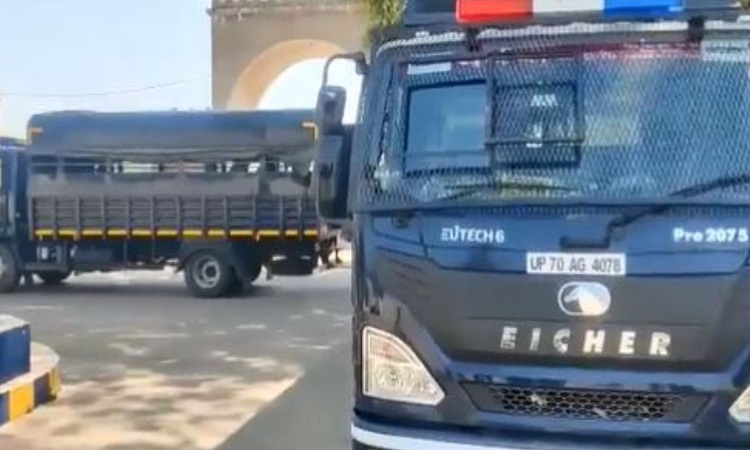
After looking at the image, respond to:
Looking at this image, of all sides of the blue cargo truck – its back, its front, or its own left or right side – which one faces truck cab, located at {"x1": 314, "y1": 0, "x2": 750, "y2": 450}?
left

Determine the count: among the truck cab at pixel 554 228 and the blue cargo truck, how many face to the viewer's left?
1

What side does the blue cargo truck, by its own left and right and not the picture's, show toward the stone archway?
right

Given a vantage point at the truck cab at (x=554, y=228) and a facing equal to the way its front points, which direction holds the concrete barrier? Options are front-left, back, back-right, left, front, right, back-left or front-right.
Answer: back-right

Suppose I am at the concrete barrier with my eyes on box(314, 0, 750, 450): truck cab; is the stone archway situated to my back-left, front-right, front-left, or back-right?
back-left

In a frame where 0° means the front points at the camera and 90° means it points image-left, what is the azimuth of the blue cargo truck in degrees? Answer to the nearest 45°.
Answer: approximately 90°

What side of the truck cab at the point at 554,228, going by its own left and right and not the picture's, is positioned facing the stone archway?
back

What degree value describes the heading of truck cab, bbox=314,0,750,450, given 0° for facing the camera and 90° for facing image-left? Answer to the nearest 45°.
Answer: approximately 0°

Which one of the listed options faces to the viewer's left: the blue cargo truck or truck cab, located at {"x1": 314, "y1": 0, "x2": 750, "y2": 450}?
the blue cargo truck

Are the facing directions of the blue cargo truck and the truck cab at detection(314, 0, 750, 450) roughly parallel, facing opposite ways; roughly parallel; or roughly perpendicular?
roughly perpendicular

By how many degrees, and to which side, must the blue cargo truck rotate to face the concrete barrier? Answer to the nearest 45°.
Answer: approximately 90° to its left

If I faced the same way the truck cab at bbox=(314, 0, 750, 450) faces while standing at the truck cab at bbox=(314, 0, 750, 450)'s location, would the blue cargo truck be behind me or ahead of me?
behind
